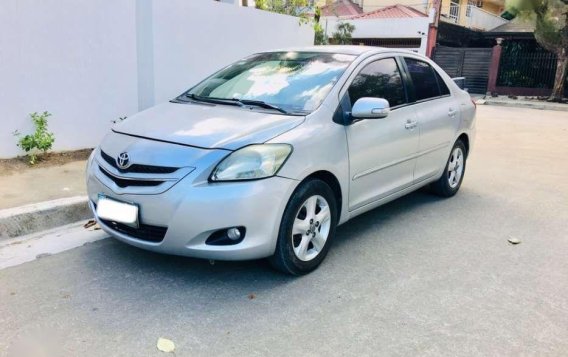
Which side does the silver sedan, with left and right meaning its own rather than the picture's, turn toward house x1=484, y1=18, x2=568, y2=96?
back

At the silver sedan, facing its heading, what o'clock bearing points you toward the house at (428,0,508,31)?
The house is roughly at 5 o'clock from the silver sedan.

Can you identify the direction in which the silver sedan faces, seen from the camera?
facing the viewer and to the left of the viewer

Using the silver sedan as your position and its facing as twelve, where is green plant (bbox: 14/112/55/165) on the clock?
The green plant is roughly at 3 o'clock from the silver sedan.

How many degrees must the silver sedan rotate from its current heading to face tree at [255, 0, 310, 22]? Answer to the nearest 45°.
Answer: approximately 135° to its right

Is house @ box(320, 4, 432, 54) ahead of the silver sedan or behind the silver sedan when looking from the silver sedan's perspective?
behind

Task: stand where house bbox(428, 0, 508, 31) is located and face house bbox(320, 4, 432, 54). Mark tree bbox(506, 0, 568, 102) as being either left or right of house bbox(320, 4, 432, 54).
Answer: left

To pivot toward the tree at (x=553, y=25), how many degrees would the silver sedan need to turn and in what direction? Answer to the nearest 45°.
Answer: approximately 180°

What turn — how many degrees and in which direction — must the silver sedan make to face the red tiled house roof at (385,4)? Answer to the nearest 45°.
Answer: approximately 135° to its right

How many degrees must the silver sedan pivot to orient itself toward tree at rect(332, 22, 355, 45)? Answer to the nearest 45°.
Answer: approximately 135° to its right
